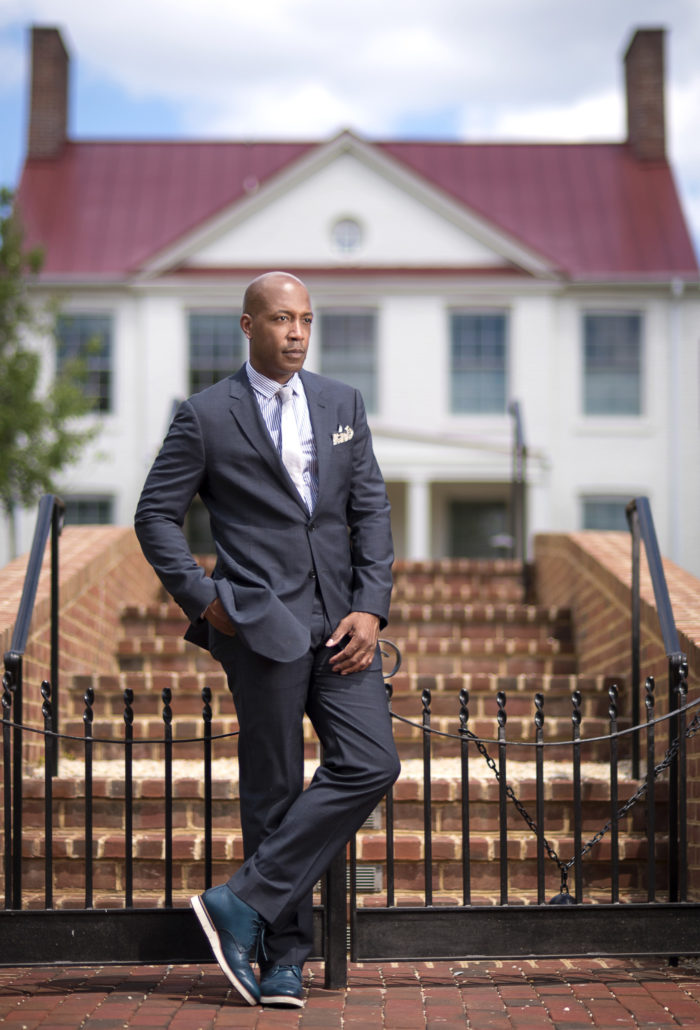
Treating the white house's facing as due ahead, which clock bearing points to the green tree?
The green tree is roughly at 2 o'clock from the white house.

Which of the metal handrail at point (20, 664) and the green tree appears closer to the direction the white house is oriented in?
the metal handrail

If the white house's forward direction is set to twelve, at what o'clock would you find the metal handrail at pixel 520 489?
The metal handrail is roughly at 12 o'clock from the white house.

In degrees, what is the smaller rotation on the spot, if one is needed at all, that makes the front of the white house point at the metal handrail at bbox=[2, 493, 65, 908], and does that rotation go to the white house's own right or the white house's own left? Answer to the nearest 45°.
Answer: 0° — it already faces it

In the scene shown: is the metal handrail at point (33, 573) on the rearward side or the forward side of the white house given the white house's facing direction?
on the forward side

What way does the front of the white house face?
toward the camera

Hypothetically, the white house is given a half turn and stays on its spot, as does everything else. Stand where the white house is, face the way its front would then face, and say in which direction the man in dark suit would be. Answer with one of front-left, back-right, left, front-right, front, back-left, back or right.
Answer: back

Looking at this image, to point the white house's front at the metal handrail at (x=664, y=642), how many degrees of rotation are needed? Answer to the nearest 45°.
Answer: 0° — it already faces it

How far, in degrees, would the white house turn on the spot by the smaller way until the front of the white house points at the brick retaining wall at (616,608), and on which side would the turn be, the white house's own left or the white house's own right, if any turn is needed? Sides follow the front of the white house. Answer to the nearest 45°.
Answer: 0° — it already faces it

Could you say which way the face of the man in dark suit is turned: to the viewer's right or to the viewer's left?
to the viewer's right

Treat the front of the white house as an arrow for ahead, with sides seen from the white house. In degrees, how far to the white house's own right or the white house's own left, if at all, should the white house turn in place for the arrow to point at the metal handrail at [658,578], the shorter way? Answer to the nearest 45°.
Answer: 0° — it already faces it
